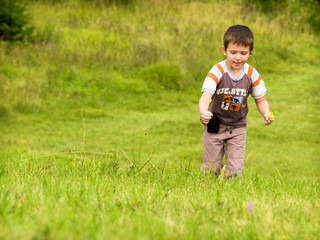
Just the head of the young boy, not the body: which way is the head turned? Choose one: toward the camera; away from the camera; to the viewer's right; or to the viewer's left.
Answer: toward the camera

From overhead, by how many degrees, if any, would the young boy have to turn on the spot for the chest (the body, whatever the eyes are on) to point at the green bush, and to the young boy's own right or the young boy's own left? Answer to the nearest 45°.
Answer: approximately 135° to the young boy's own right

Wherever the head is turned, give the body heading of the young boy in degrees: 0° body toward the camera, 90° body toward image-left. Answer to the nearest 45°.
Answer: approximately 0°
